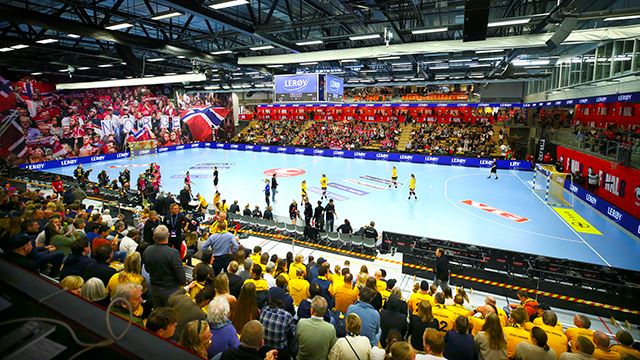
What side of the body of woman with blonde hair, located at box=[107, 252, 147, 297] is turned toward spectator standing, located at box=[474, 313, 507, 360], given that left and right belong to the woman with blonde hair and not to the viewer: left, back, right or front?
right

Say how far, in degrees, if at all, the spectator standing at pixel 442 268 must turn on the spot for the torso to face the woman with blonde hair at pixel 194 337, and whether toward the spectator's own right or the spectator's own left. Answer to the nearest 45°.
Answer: approximately 90° to the spectator's own left

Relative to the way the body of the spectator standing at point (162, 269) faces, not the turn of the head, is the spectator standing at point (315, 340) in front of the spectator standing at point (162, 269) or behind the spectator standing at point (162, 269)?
behind

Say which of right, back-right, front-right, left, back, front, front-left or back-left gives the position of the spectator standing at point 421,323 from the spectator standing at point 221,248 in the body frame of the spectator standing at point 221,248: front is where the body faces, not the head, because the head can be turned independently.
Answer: back-right

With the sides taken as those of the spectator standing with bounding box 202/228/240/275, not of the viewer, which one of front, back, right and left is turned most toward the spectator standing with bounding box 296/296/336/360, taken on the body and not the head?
back

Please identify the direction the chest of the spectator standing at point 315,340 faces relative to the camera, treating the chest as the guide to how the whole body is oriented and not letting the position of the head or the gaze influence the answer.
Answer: away from the camera

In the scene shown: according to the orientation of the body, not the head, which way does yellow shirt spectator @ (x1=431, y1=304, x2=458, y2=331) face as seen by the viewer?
away from the camera

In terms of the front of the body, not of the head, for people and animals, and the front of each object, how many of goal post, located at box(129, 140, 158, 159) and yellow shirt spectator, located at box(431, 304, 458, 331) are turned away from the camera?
1

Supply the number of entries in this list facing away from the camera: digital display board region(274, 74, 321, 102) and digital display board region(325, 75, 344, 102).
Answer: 0

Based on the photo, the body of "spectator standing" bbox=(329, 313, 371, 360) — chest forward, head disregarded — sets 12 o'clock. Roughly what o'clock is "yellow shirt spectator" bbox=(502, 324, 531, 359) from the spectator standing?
The yellow shirt spectator is roughly at 2 o'clock from the spectator standing.

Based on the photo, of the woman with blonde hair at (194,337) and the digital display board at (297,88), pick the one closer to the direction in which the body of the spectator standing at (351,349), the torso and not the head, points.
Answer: the digital display board
